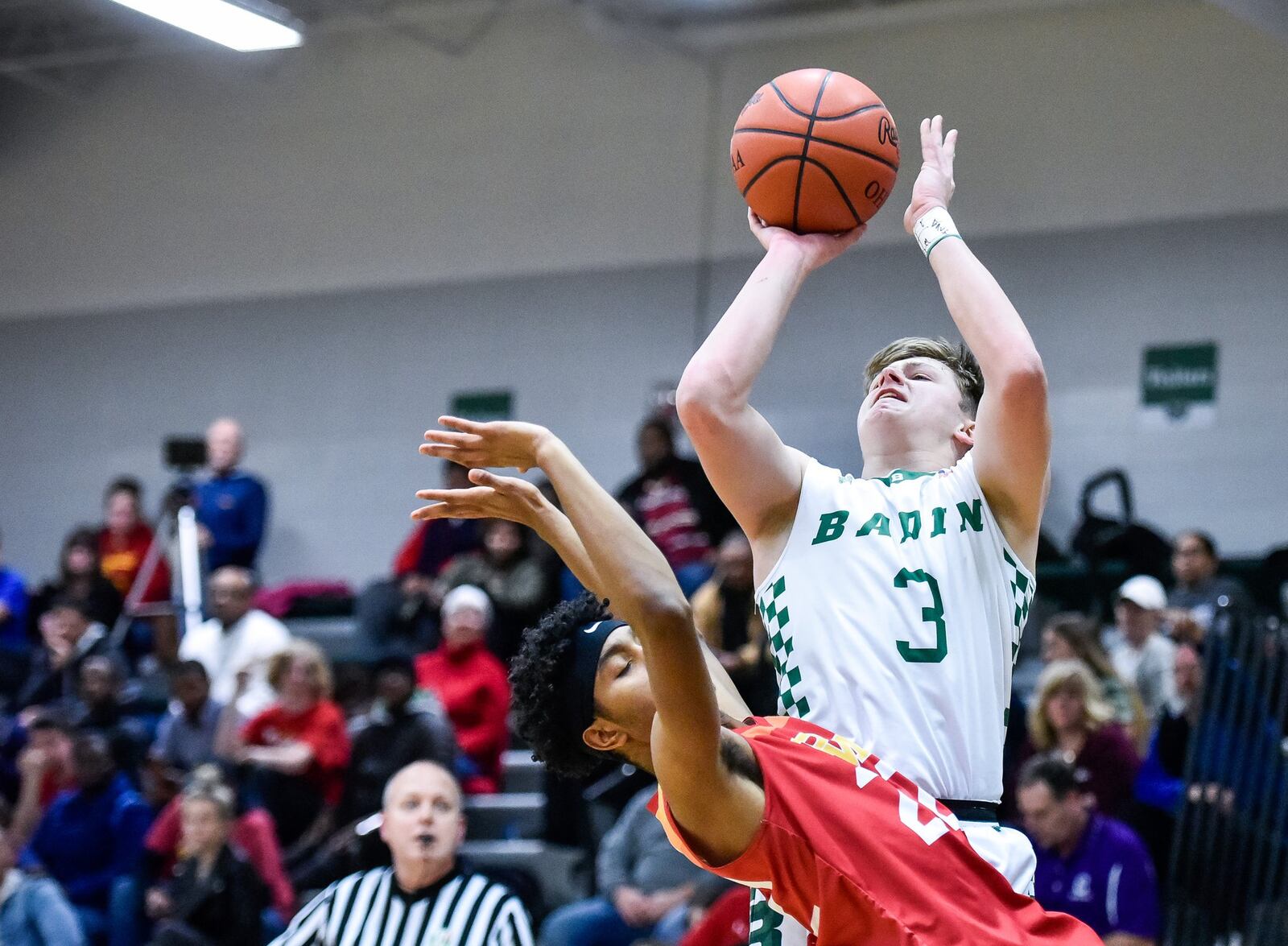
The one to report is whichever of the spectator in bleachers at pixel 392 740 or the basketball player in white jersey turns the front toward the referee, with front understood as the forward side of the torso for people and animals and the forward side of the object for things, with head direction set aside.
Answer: the spectator in bleachers

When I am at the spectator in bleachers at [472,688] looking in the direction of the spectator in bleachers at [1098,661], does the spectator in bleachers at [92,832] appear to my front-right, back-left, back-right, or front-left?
back-right

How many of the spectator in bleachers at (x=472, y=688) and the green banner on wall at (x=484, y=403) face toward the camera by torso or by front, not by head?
2

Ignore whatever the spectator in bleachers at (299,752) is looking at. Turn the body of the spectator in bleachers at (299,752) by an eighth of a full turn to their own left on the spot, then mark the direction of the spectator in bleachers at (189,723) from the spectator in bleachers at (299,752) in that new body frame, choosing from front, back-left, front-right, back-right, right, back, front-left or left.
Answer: back-right

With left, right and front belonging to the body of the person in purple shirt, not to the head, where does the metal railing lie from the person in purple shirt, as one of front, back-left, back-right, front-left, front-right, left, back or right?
left

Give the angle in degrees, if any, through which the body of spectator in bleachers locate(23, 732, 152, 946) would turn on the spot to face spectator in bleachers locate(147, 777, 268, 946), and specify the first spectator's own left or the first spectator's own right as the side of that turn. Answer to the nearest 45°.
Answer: approximately 45° to the first spectator's own left

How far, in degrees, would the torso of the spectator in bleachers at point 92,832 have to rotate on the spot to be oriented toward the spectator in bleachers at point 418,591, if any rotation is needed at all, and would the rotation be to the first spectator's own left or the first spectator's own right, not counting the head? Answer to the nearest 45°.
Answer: approximately 180°

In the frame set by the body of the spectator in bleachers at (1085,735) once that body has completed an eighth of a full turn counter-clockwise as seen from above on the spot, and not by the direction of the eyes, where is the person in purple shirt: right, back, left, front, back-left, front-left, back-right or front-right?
front

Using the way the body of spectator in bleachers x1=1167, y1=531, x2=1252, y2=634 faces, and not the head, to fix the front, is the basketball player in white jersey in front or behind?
in front

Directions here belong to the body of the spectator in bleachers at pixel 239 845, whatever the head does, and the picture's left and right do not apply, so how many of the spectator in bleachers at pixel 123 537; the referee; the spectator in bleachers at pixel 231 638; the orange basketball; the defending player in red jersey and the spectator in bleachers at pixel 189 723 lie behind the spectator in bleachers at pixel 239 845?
3

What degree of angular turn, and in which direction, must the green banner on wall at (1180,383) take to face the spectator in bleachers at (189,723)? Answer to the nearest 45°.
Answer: approximately 45° to its right

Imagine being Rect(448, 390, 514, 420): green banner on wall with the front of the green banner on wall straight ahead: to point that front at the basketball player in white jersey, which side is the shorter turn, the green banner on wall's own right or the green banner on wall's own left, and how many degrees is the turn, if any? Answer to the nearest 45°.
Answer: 0° — it already faces them
